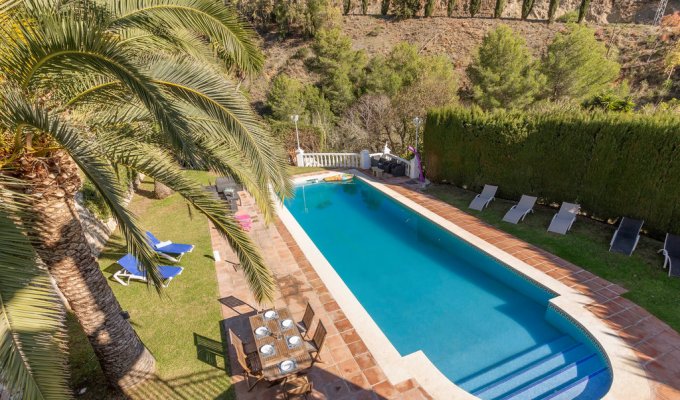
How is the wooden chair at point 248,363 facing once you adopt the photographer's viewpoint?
facing to the right of the viewer

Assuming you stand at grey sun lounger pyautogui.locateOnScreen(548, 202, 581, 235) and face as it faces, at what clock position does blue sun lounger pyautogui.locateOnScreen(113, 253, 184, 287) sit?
The blue sun lounger is roughly at 12 o'clock from the grey sun lounger.

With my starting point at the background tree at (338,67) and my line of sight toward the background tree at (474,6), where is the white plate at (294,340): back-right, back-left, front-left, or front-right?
back-right

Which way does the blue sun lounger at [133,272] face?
to the viewer's right

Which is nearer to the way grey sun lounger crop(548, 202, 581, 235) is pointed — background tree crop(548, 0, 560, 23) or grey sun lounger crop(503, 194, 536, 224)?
the grey sun lounger

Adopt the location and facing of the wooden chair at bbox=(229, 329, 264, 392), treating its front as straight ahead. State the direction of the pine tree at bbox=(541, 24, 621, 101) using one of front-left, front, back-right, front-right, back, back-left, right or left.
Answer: front-left

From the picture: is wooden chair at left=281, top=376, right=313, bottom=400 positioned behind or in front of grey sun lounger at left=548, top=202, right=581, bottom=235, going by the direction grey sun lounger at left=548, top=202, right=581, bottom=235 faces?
in front

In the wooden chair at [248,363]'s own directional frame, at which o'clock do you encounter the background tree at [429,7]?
The background tree is roughly at 10 o'clock from the wooden chair.

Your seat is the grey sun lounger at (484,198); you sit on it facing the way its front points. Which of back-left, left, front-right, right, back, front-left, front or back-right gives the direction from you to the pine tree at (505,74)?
back-right

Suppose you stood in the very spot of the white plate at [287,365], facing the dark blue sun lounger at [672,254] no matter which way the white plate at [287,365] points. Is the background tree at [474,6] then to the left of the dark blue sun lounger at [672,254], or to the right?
left

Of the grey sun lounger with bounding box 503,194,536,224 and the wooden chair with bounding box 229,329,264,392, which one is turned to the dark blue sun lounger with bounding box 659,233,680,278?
the wooden chair

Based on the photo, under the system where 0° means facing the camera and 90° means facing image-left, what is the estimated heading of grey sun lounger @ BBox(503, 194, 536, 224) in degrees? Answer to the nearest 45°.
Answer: approximately 45°

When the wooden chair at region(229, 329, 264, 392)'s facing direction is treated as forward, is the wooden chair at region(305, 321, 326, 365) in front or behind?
in front
